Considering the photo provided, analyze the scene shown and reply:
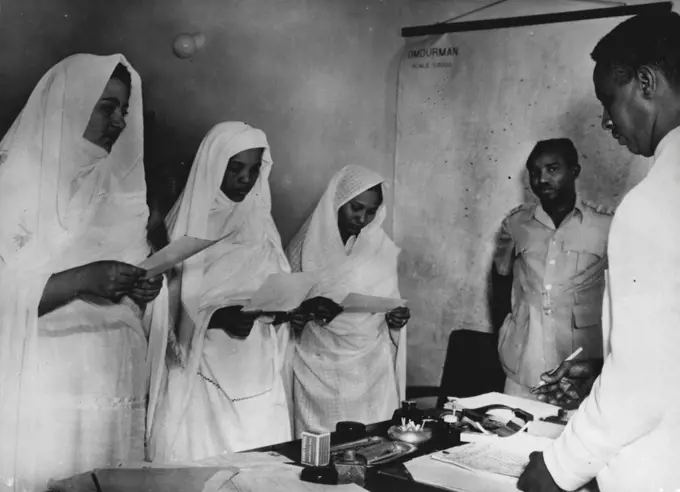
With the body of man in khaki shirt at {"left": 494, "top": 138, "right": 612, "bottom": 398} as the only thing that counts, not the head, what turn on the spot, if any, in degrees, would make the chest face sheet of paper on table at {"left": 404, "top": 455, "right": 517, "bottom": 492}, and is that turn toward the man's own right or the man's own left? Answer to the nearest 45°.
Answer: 0° — they already face it

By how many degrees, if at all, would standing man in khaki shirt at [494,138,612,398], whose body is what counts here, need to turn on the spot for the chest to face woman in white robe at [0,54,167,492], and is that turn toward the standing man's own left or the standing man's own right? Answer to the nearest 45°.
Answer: approximately 45° to the standing man's own right

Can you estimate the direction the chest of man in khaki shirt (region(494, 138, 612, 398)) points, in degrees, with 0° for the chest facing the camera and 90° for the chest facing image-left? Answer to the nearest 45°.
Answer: approximately 0°

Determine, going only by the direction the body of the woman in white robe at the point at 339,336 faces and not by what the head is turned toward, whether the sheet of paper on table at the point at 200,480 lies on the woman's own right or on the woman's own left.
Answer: on the woman's own right

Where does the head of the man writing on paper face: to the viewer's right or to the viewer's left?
to the viewer's left

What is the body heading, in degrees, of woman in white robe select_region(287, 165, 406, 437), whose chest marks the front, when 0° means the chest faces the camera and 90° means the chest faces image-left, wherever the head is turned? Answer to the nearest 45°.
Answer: approximately 315°

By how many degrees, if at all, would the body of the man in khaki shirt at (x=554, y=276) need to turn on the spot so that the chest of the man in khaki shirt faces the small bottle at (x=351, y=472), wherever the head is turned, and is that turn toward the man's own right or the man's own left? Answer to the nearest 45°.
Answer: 0° — they already face it

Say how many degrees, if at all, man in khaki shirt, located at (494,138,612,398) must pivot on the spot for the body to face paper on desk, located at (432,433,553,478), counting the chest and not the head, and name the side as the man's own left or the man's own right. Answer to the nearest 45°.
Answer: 0° — they already face it
